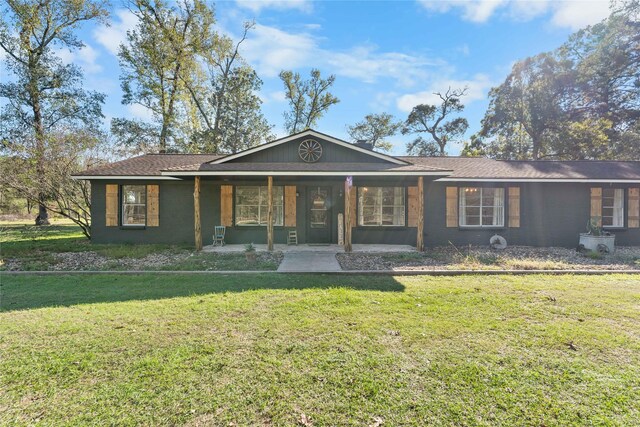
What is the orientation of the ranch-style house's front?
toward the camera

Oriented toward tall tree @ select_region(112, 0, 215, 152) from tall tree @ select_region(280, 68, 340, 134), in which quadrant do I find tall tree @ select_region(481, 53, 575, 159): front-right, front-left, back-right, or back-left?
back-left

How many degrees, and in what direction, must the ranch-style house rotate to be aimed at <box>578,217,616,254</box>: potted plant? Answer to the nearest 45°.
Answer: approximately 90° to its left

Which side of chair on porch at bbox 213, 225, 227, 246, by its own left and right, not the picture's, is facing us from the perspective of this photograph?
front

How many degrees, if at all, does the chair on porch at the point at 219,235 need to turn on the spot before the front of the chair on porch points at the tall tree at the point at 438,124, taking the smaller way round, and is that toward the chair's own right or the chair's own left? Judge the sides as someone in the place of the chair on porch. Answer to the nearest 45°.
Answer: approximately 135° to the chair's own left

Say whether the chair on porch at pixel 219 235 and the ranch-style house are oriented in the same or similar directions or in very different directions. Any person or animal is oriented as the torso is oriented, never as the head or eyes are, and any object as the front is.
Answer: same or similar directions

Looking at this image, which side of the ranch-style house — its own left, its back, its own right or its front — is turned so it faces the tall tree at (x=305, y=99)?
back

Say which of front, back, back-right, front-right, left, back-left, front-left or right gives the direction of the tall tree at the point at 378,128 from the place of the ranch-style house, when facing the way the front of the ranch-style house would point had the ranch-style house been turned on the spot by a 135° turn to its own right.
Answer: front-right

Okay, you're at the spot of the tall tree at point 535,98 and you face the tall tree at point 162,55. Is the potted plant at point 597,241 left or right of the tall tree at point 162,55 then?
left

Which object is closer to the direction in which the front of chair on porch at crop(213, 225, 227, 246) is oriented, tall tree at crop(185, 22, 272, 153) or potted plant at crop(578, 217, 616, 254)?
the potted plant

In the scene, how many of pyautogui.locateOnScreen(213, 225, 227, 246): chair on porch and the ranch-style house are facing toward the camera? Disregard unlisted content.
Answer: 2
